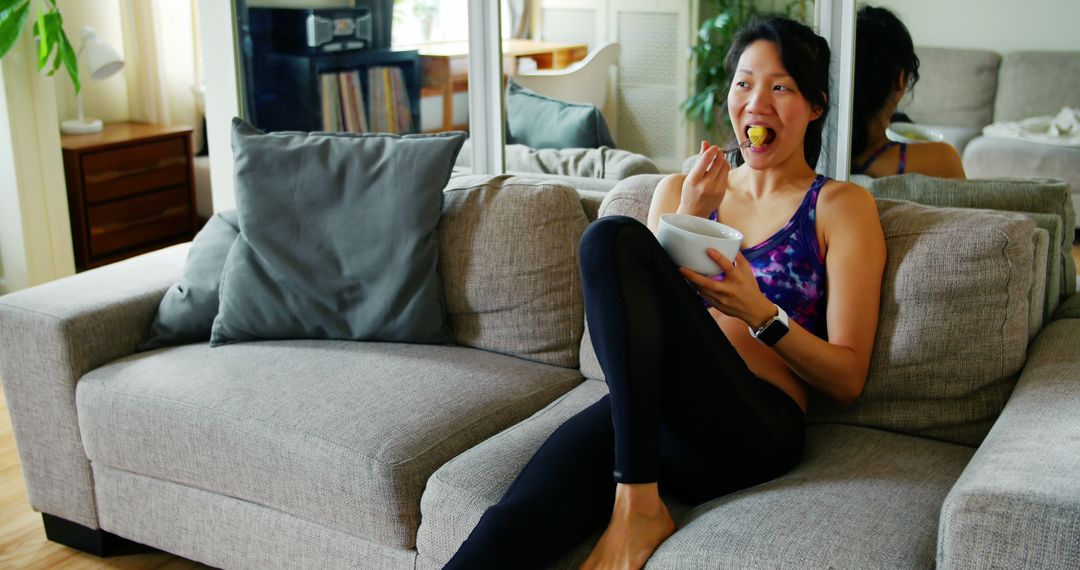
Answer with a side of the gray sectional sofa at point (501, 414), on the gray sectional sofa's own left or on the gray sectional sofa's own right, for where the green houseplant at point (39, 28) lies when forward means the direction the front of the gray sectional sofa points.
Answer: on the gray sectional sofa's own right

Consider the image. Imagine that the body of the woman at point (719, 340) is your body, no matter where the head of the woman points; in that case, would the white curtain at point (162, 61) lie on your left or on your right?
on your right

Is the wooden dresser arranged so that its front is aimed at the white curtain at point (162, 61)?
no

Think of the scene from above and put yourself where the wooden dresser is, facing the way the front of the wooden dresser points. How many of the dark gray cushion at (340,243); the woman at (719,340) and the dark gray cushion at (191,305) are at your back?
0

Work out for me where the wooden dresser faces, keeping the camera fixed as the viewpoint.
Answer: facing the viewer and to the right of the viewer

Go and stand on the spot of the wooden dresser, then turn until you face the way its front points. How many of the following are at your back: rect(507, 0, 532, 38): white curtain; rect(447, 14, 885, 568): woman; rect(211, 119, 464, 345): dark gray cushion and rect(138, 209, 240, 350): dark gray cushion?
0

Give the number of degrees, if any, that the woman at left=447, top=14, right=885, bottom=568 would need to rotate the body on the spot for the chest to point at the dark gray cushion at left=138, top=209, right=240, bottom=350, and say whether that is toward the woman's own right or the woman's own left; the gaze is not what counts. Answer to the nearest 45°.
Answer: approximately 90° to the woman's own right

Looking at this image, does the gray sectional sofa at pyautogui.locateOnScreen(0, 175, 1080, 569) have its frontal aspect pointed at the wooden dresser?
no

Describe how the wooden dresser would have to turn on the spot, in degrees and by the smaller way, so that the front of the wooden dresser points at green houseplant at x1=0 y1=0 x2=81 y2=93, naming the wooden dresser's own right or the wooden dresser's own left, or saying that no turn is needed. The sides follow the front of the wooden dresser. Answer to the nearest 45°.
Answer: approximately 45° to the wooden dresser's own right

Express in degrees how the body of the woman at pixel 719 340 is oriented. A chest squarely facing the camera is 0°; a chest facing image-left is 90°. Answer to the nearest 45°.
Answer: approximately 45°

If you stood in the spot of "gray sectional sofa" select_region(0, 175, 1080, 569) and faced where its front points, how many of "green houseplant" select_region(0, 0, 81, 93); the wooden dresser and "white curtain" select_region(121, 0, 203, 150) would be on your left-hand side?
0
